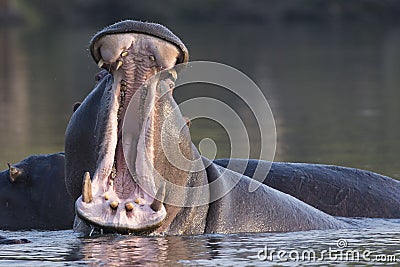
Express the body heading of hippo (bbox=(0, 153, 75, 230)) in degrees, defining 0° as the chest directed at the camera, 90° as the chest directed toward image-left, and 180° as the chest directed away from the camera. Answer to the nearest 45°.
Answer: approximately 90°

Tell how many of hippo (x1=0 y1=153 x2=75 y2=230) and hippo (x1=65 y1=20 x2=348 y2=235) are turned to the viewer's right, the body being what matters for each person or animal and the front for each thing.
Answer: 0

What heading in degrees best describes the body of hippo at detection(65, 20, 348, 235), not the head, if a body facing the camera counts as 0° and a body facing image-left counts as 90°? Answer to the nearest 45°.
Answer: approximately 45°

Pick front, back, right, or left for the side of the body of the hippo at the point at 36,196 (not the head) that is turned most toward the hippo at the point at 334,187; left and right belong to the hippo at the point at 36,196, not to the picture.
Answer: back

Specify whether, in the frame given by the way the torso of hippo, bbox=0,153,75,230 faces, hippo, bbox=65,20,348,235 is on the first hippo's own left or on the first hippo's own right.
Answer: on the first hippo's own left
